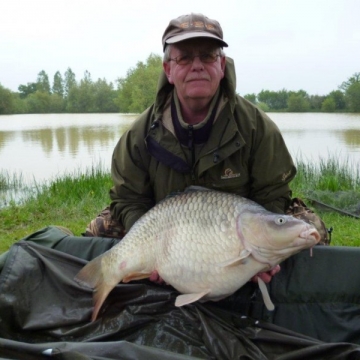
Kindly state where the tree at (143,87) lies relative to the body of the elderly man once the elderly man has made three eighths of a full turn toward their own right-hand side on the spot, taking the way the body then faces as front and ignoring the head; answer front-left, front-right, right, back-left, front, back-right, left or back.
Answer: front-right

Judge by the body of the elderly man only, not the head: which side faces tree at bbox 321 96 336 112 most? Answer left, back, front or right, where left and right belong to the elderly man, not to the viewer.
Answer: back

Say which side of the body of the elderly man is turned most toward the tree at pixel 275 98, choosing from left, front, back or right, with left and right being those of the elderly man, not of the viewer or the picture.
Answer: back

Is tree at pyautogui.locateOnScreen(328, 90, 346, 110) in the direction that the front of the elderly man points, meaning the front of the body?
no

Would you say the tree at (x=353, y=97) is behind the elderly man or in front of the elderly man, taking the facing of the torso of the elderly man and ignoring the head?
behind

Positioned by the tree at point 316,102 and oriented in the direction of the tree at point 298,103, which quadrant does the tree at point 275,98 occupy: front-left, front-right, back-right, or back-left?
front-right

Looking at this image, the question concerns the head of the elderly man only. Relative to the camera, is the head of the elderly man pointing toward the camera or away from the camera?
toward the camera

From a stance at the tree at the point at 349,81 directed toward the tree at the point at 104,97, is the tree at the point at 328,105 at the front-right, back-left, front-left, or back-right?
front-left

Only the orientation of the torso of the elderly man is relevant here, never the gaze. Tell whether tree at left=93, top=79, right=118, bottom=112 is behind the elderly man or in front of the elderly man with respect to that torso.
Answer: behind

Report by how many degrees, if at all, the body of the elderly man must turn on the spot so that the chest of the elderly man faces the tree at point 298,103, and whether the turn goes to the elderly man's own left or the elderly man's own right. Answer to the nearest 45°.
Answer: approximately 180°

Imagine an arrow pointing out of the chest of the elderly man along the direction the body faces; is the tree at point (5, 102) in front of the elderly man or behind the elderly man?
behind

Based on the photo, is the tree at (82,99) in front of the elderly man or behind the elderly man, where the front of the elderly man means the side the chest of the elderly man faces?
behind

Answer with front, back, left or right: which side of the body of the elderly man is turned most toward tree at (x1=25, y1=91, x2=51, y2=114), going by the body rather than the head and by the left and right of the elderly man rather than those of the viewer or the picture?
back

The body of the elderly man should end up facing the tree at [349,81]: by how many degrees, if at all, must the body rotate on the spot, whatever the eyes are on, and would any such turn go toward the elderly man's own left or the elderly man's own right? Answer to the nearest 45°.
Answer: approximately 180°

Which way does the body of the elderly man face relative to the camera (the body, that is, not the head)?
toward the camera
